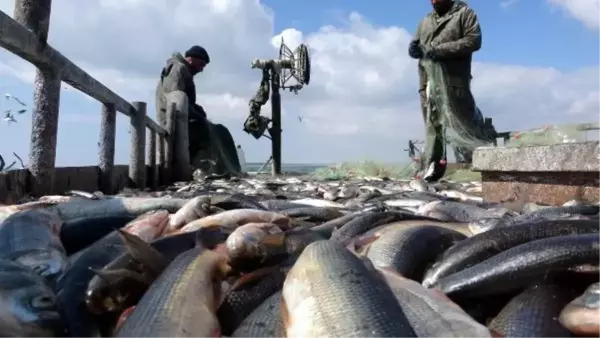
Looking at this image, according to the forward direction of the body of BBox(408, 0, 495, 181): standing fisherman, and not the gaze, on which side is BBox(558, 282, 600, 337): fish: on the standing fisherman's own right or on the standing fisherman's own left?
on the standing fisherman's own left

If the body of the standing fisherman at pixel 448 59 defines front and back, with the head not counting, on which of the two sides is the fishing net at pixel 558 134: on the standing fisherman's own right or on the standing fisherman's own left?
on the standing fisherman's own left

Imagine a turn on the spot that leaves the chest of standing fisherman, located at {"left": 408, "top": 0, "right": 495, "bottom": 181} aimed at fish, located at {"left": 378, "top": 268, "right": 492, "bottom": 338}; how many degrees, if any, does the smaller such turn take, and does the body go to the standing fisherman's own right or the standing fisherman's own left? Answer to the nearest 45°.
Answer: approximately 45° to the standing fisherman's own left

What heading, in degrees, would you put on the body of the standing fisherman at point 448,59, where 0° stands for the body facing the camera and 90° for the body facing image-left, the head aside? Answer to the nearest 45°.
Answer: approximately 45°

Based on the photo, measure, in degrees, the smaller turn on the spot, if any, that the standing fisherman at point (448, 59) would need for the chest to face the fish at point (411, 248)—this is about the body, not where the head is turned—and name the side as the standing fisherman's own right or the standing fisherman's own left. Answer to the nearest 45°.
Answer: approximately 45° to the standing fisherman's own left
